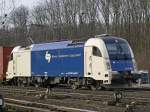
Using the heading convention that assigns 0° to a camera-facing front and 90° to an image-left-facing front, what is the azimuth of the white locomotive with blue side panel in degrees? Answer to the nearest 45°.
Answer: approximately 315°
